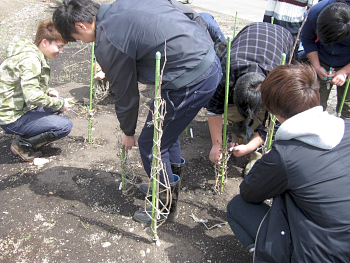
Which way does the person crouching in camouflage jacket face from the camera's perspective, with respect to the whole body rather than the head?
to the viewer's right

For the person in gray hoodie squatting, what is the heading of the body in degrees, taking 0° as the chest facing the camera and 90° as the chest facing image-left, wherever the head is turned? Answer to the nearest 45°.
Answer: approximately 135°

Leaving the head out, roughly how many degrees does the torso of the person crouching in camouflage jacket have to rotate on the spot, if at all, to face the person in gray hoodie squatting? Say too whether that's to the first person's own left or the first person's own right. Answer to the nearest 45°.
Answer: approximately 45° to the first person's own right

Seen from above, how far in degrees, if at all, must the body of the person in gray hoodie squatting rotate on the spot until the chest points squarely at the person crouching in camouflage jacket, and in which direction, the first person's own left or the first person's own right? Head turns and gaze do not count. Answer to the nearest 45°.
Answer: approximately 45° to the first person's own left

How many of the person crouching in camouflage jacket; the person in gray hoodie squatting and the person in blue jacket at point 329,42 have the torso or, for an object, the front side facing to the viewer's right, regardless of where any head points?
1

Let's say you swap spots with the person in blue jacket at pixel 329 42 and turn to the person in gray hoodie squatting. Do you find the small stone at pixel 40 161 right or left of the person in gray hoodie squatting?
right

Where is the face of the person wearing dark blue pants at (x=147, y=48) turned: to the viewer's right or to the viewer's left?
to the viewer's left

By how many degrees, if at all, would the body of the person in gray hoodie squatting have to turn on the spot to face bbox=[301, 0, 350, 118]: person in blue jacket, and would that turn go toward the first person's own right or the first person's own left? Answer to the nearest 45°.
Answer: approximately 45° to the first person's own right

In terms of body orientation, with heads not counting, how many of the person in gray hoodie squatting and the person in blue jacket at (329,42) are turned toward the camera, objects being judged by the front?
1

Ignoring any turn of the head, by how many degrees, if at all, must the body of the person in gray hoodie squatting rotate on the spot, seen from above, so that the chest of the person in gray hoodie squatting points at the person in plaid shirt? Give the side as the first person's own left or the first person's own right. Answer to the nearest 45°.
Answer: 0° — they already face them
